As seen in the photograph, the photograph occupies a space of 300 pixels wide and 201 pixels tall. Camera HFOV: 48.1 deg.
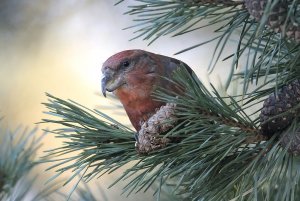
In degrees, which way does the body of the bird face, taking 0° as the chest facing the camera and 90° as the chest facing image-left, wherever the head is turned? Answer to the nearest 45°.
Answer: approximately 90°
